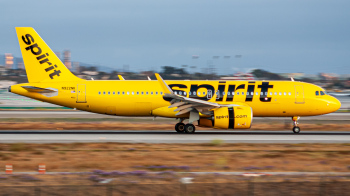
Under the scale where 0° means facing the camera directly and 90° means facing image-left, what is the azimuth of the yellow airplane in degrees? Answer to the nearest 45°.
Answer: approximately 270°
